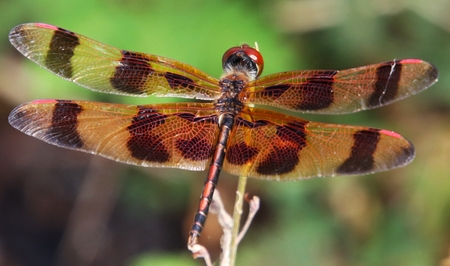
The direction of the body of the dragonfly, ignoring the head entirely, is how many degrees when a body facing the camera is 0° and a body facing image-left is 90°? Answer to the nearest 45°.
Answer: approximately 180°
